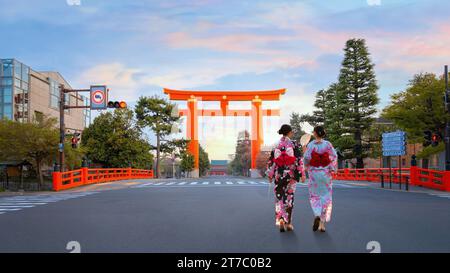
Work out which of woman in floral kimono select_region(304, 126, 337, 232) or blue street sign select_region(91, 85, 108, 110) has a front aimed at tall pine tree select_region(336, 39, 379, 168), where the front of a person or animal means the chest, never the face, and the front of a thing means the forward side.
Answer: the woman in floral kimono

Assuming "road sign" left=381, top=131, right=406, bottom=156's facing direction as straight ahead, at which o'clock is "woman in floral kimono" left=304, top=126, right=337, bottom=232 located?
The woman in floral kimono is roughly at 12 o'clock from the road sign.

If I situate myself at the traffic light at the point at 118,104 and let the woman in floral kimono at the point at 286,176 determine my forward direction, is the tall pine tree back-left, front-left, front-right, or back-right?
back-left

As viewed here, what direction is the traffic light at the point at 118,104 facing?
toward the camera

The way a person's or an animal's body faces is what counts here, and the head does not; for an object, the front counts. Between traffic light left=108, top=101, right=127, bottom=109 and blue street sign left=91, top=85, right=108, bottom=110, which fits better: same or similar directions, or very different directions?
same or similar directions

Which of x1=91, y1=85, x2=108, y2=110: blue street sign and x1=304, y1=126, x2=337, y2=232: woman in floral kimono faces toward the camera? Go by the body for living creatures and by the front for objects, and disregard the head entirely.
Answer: the blue street sign

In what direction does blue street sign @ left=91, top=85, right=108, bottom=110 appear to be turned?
toward the camera

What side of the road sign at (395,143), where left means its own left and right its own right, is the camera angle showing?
front

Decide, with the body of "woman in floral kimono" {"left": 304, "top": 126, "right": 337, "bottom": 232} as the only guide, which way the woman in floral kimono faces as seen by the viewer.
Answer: away from the camera

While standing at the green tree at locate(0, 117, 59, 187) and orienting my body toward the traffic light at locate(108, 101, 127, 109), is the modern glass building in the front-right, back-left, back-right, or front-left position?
back-left

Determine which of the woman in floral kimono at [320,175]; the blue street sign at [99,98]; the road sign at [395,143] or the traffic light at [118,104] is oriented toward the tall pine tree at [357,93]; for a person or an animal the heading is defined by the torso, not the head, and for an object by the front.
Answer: the woman in floral kimono

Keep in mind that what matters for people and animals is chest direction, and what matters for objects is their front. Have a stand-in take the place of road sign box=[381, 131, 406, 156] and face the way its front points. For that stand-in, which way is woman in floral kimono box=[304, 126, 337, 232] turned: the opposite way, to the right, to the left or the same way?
the opposite way

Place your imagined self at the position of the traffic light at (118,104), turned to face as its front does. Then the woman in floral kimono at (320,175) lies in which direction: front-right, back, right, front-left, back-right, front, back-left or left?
front

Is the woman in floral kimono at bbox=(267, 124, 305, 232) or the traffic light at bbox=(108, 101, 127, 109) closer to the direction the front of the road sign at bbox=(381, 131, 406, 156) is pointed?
the woman in floral kimono

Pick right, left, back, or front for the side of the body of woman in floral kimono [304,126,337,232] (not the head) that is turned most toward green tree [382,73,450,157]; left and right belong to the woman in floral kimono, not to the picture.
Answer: front

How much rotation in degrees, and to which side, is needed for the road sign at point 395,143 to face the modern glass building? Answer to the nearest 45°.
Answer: approximately 90° to its right

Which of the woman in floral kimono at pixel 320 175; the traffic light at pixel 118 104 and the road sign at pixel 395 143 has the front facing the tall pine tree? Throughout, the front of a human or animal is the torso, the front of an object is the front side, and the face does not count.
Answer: the woman in floral kimono

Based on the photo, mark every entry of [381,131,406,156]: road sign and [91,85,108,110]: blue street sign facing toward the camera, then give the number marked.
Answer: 2
